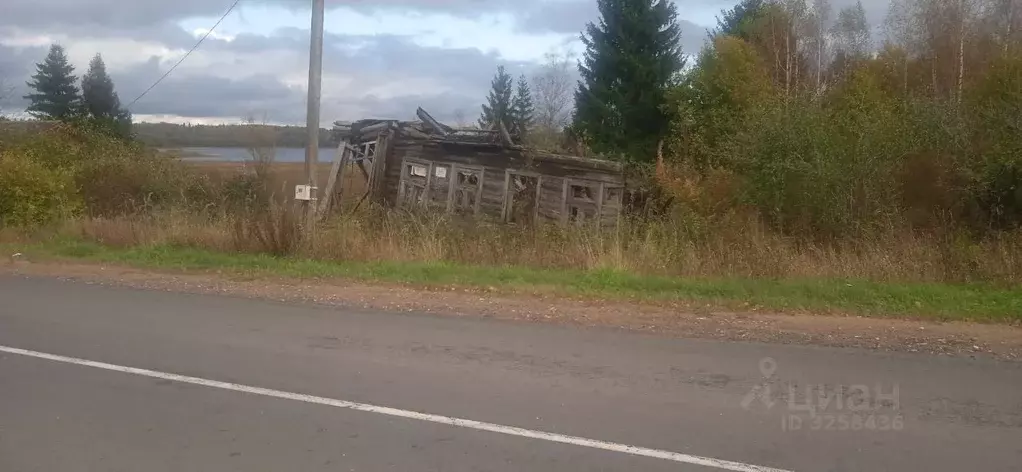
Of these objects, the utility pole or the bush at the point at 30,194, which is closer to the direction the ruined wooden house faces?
the utility pole

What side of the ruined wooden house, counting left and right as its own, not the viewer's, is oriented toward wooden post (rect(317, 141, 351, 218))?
right

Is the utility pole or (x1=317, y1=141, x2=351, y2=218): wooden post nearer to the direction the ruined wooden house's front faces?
the utility pole

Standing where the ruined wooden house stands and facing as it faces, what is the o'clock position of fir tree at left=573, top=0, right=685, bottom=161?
The fir tree is roughly at 7 o'clock from the ruined wooden house.

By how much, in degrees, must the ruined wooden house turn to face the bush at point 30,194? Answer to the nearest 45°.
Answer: approximately 90° to its right

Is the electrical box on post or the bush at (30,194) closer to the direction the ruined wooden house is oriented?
the electrical box on post

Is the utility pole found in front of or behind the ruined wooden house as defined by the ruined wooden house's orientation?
in front

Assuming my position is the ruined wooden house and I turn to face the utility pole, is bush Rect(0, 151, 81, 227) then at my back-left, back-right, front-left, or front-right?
front-right

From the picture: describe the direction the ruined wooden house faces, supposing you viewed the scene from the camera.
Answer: facing the viewer

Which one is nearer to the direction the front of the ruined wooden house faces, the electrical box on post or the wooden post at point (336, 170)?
the electrical box on post

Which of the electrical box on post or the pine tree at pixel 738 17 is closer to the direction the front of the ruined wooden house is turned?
the electrical box on post
